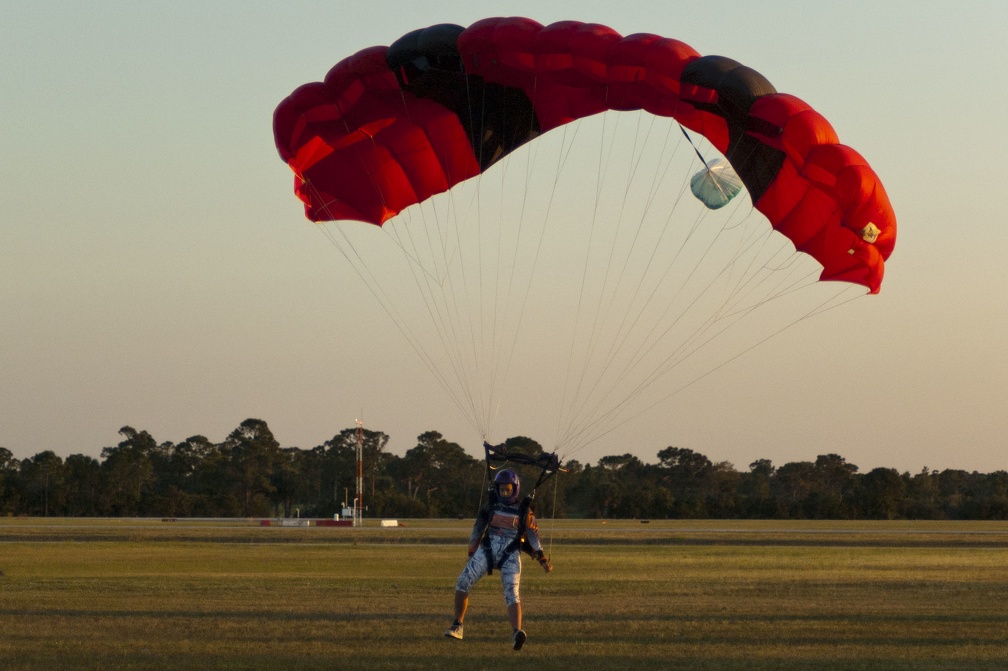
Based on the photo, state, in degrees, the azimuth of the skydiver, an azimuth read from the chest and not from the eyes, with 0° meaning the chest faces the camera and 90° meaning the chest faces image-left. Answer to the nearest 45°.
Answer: approximately 0°
